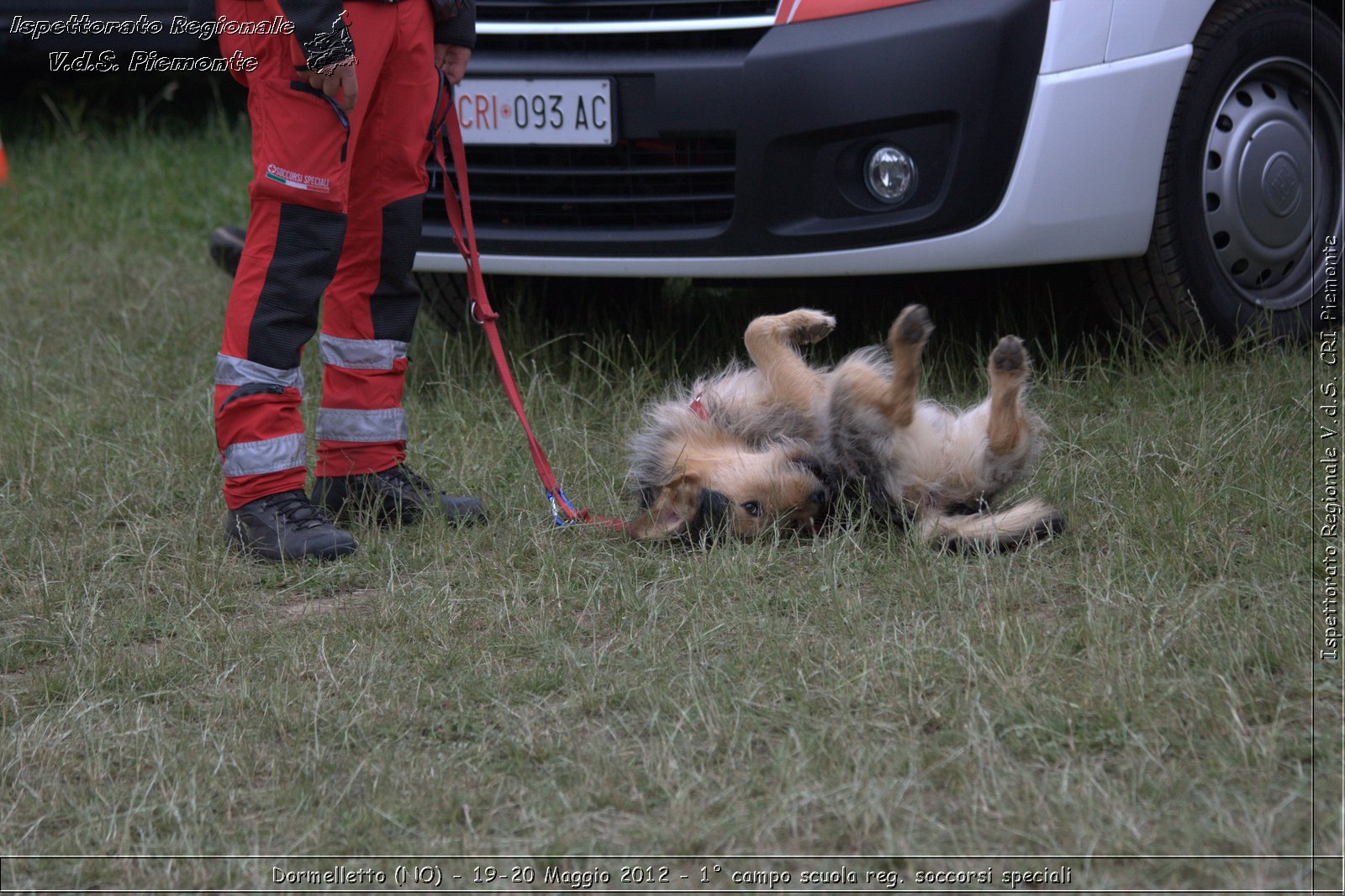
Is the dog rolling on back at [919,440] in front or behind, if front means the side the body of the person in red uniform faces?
in front

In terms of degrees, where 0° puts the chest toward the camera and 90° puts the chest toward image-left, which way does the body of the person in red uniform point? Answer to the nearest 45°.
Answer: approximately 315°

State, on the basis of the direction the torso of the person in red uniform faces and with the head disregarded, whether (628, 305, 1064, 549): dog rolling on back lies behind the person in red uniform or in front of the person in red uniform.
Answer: in front
